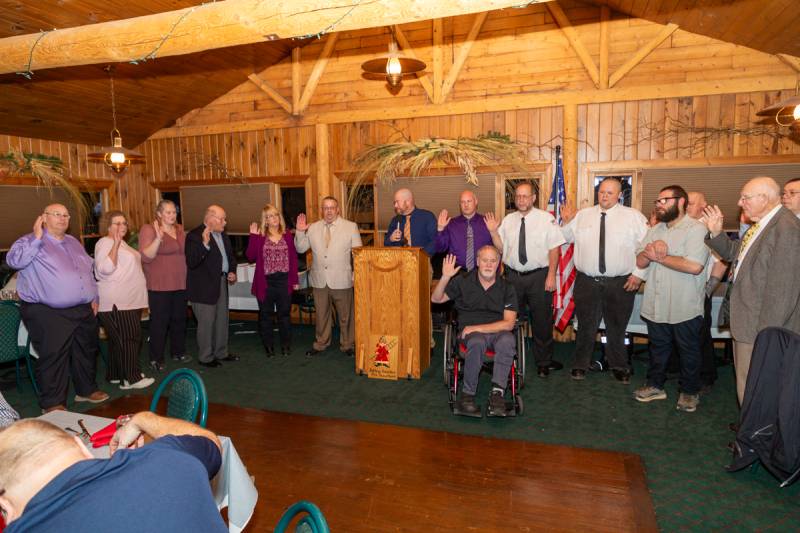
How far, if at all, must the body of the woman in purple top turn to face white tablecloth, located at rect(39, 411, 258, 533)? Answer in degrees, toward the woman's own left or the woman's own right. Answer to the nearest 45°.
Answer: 0° — they already face it

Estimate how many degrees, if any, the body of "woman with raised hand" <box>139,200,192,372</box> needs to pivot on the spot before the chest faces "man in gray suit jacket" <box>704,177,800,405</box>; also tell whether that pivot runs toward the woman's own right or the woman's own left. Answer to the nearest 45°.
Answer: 0° — they already face them

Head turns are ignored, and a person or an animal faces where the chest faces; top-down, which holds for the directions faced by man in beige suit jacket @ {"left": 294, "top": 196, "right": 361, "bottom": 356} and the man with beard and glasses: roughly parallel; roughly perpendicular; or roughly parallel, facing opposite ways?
roughly perpendicular

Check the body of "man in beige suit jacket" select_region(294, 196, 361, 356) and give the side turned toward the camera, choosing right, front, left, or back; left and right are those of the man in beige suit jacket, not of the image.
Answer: front

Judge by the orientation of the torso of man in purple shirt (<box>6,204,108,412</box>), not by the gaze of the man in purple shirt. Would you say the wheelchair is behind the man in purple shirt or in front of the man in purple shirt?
in front

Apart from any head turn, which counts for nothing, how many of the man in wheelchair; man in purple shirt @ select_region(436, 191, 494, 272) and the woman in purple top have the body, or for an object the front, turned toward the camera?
3

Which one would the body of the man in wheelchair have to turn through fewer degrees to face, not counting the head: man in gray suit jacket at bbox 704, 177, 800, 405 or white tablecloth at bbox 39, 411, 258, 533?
the white tablecloth

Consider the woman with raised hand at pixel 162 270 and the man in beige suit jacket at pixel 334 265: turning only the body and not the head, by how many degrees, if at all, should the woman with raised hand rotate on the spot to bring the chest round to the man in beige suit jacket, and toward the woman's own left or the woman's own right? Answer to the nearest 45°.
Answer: approximately 45° to the woman's own left

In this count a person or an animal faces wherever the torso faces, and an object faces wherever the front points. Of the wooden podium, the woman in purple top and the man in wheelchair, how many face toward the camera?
3

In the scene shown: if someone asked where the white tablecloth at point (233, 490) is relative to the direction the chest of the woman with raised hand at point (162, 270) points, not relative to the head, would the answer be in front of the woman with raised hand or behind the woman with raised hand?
in front

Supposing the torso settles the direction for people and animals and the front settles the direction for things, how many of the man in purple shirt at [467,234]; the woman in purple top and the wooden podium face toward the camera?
3

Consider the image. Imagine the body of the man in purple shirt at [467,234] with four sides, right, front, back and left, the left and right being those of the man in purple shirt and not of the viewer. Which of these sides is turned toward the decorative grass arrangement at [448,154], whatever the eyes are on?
back

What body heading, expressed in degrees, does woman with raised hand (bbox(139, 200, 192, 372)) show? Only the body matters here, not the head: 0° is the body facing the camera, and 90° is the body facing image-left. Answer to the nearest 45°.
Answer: approximately 315°

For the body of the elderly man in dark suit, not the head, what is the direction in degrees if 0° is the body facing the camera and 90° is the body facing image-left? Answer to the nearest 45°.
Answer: approximately 315°

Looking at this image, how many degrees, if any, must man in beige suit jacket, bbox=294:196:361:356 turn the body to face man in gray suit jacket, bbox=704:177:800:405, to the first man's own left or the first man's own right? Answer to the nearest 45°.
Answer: approximately 45° to the first man's own left
